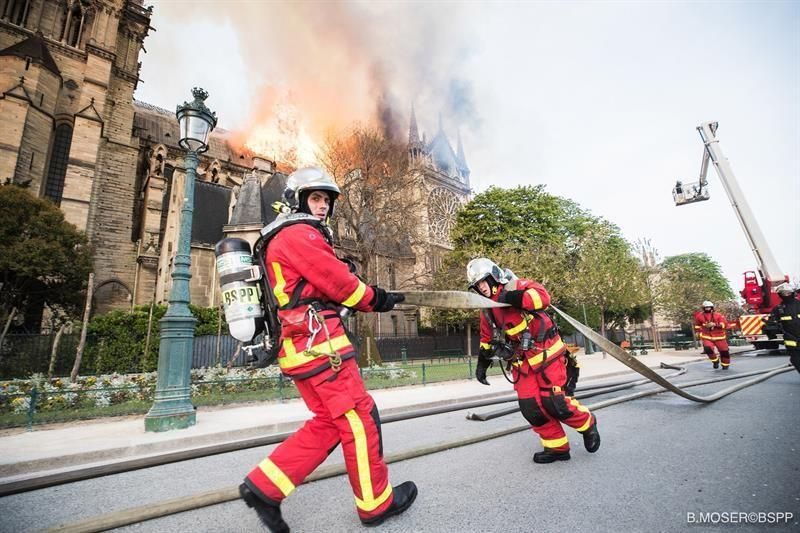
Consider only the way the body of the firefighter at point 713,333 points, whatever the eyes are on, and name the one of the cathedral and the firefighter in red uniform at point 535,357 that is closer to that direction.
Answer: the firefighter in red uniform

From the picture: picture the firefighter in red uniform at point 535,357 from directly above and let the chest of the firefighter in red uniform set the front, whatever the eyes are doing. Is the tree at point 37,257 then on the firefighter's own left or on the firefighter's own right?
on the firefighter's own right

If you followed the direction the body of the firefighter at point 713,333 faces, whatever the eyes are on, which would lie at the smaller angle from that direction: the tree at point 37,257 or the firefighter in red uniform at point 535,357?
the firefighter in red uniform

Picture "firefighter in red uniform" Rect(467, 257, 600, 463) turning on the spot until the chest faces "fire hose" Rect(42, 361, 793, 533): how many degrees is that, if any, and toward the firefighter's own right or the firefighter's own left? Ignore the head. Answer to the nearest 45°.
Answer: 0° — they already face it

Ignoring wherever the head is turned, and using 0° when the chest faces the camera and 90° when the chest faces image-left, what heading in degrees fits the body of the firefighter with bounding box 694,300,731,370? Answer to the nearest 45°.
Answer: approximately 0°

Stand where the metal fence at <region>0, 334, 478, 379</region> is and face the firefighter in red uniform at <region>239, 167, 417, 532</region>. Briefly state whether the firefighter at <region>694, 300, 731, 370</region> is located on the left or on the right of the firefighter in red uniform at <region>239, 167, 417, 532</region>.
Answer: left

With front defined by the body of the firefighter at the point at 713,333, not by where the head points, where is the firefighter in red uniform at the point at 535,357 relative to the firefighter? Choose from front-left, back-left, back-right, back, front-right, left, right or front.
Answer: front

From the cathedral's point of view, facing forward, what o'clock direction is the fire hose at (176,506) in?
The fire hose is roughly at 10 o'clock from the cathedral.

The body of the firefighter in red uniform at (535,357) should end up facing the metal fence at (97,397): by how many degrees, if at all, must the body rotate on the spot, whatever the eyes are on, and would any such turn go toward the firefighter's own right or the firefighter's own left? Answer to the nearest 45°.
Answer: approximately 45° to the firefighter's own right

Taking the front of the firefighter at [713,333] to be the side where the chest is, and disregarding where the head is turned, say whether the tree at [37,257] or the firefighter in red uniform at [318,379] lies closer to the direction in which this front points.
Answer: the firefighter in red uniform

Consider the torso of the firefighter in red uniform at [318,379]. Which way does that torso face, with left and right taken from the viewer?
facing to the right of the viewer

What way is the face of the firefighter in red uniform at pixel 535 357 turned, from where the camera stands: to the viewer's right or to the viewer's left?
to the viewer's left

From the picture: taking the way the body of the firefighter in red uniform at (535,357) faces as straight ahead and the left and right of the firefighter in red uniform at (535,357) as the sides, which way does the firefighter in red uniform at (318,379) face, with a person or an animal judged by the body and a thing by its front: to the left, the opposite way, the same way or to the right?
the opposite way
